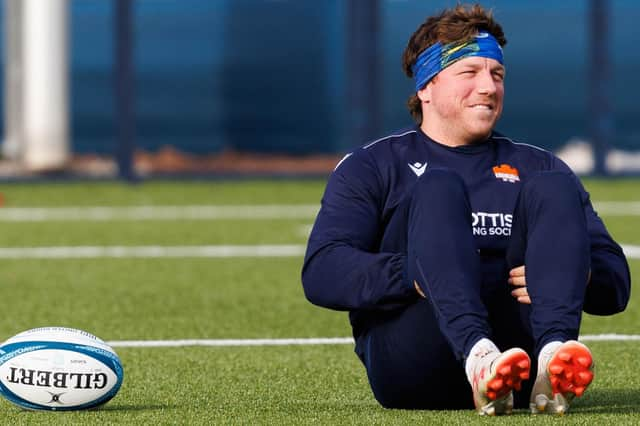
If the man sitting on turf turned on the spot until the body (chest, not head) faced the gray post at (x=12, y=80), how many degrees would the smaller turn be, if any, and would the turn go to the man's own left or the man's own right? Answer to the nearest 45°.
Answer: approximately 180°

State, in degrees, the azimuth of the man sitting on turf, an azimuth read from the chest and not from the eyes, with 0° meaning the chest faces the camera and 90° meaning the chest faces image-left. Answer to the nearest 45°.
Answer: approximately 315°

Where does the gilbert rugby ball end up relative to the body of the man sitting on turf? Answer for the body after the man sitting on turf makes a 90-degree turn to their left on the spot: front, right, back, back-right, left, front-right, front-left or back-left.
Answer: back-left

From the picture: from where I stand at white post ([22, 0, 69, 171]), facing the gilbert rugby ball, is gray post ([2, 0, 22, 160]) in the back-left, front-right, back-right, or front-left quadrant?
back-right

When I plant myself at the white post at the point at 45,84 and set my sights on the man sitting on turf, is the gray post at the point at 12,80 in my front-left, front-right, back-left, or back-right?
back-right

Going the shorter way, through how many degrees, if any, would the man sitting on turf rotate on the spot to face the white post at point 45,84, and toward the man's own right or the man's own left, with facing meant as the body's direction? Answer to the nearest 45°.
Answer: approximately 180°
